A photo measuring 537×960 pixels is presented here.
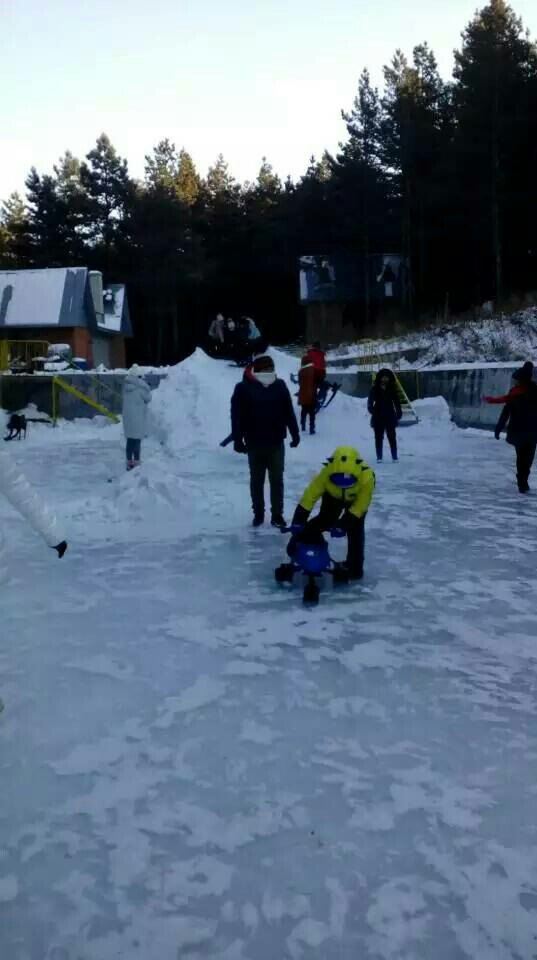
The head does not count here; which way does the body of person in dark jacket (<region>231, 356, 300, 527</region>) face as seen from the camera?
toward the camera

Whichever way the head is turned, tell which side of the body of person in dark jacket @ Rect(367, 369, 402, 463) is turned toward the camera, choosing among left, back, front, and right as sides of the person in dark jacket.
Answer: front

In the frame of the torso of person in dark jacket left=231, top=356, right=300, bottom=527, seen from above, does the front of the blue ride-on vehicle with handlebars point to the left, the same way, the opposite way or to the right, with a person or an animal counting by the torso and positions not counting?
the same way

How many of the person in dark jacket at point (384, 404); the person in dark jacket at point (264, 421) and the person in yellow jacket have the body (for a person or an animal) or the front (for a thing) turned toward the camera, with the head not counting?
3

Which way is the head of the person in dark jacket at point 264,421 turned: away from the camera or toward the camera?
toward the camera

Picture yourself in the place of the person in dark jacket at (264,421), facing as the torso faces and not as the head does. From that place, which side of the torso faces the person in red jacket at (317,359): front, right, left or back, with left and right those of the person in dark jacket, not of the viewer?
back

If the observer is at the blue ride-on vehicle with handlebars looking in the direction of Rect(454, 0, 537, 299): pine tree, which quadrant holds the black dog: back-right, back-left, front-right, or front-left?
front-left

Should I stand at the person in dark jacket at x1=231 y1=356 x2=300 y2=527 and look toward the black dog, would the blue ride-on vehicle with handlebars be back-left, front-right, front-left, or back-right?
back-left

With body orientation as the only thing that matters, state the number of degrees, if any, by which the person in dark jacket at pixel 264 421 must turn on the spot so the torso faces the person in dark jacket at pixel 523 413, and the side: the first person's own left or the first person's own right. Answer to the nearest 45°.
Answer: approximately 135° to the first person's own left

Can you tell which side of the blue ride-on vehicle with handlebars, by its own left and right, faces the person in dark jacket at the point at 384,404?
back

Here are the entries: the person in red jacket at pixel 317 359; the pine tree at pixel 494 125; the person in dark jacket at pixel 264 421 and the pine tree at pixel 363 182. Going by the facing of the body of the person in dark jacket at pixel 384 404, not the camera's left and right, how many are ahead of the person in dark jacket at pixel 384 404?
1

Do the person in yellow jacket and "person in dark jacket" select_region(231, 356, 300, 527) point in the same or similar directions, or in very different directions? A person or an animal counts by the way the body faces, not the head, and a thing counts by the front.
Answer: same or similar directions

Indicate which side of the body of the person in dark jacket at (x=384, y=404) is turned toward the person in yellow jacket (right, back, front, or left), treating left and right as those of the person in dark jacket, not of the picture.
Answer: front

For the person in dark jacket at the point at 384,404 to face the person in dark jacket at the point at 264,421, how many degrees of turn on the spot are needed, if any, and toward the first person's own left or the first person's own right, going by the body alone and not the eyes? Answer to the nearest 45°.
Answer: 0° — they already face them

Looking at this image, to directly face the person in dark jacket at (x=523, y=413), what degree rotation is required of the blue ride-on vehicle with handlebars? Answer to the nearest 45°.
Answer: approximately 135° to its left
